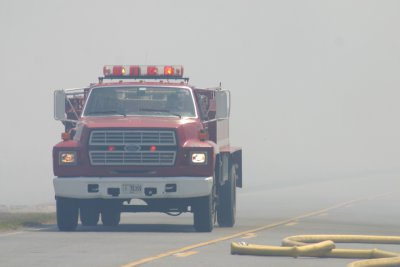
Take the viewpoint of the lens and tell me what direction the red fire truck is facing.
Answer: facing the viewer
